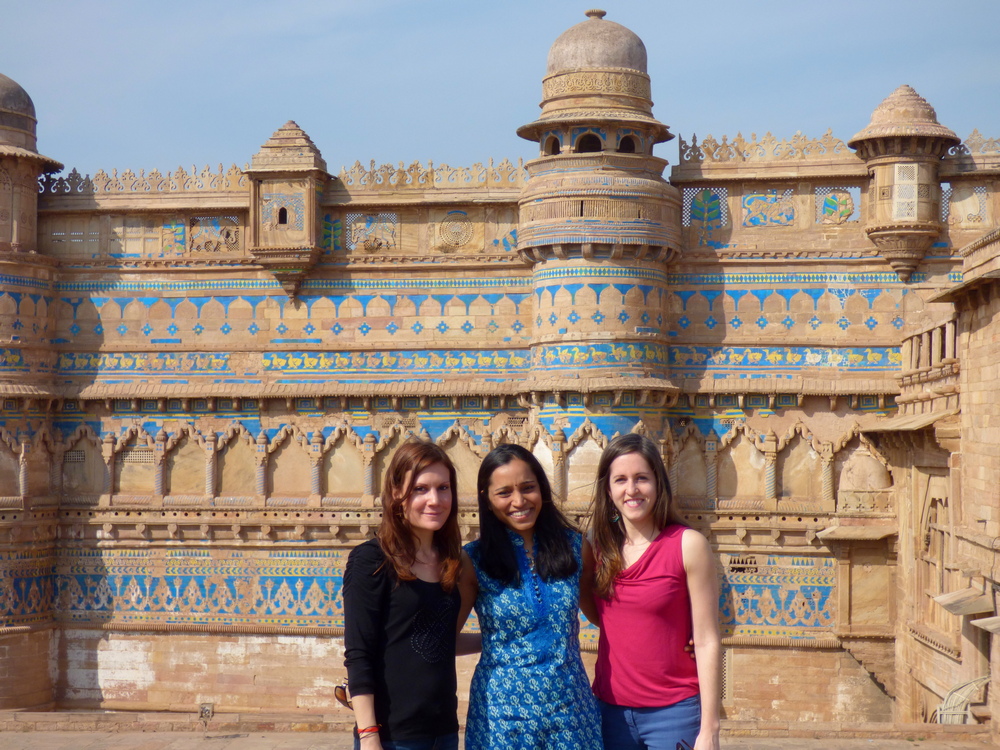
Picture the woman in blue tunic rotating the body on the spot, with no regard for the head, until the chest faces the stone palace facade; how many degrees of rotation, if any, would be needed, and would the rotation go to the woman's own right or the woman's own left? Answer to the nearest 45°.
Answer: approximately 180°

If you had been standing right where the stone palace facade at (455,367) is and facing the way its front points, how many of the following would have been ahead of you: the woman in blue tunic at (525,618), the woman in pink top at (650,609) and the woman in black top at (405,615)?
3

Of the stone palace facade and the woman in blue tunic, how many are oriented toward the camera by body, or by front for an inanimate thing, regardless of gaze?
2

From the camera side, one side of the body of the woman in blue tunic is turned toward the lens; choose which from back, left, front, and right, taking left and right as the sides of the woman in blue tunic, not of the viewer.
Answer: front

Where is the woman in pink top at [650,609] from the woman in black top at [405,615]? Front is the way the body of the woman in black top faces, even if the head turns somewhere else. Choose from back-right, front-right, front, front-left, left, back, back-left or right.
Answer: front-left

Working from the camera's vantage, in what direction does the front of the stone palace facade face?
facing the viewer

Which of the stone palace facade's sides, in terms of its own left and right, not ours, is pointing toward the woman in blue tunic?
front

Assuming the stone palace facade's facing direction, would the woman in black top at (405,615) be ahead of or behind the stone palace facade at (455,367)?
ahead

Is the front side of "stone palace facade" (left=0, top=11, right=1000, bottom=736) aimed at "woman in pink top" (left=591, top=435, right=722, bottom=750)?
yes
